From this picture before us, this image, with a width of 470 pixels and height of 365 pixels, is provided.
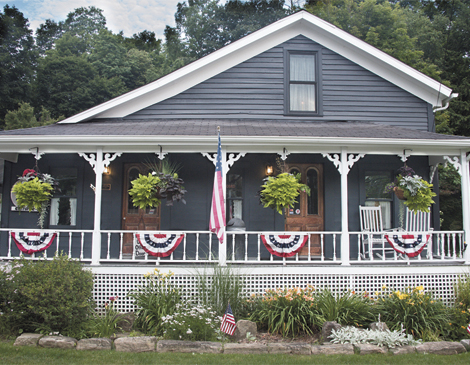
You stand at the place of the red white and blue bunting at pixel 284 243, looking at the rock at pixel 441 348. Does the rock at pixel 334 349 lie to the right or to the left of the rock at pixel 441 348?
right

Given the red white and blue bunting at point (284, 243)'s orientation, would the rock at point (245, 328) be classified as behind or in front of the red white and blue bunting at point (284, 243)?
in front

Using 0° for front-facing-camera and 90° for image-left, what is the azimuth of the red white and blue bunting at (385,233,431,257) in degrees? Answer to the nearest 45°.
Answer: approximately 0°

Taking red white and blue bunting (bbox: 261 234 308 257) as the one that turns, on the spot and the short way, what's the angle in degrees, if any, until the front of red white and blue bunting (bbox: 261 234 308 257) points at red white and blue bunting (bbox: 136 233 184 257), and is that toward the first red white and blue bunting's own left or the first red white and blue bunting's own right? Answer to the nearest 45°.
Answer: approximately 90° to the first red white and blue bunting's own right

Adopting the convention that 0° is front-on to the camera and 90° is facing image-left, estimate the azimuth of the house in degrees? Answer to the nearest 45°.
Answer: approximately 0°

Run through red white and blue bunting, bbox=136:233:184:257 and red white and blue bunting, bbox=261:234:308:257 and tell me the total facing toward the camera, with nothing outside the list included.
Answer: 2

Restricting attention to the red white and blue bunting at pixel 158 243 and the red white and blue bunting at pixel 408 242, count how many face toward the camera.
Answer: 2

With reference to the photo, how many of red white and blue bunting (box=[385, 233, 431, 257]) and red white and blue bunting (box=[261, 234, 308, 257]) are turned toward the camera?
2
